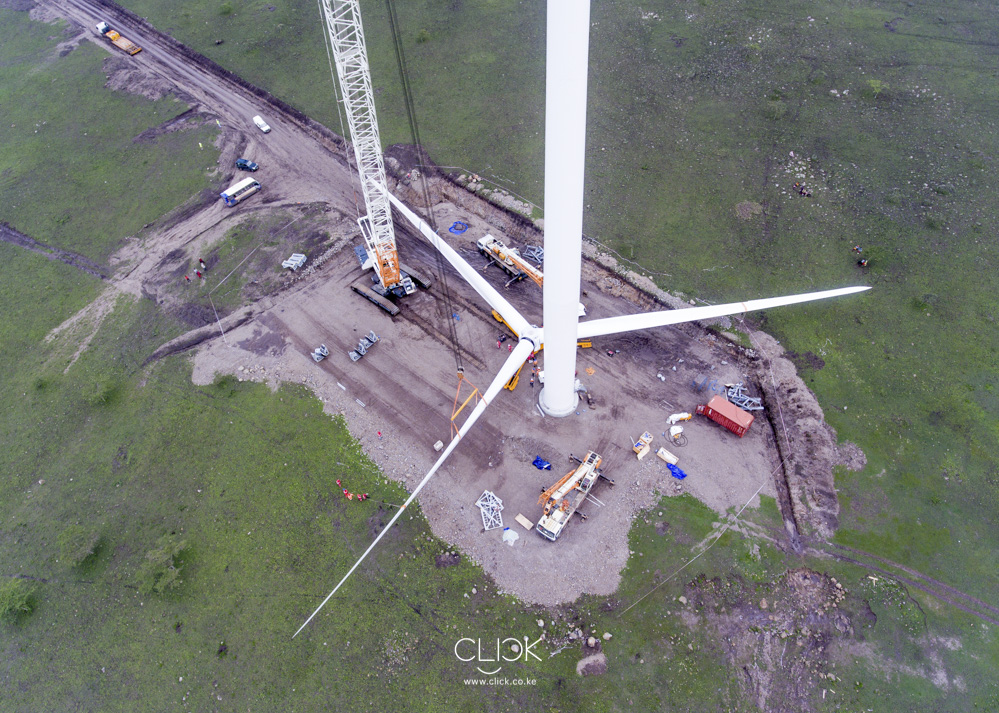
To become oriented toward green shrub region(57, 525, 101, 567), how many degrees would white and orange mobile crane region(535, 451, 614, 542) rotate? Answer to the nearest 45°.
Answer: approximately 45° to its right

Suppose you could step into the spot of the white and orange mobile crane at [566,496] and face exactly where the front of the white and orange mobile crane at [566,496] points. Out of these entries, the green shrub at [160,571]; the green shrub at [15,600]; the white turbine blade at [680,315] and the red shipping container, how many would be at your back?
2

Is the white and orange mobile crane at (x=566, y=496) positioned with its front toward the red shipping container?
no

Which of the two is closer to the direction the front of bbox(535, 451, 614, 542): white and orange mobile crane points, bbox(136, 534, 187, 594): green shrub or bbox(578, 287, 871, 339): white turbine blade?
the green shrub

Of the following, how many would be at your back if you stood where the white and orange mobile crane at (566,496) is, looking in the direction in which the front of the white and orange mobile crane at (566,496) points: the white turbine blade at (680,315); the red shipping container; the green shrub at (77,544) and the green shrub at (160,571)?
2

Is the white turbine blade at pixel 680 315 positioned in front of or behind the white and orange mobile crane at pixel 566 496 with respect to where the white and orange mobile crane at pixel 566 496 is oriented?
behind

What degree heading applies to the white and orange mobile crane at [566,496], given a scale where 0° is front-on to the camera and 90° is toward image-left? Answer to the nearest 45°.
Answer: approximately 45°

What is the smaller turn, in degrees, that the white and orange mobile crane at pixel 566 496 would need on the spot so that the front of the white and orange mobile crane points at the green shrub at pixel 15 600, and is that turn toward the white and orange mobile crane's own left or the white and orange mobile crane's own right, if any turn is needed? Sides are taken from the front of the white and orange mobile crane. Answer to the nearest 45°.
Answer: approximately 45° to the white and orange mobile crane's own right
